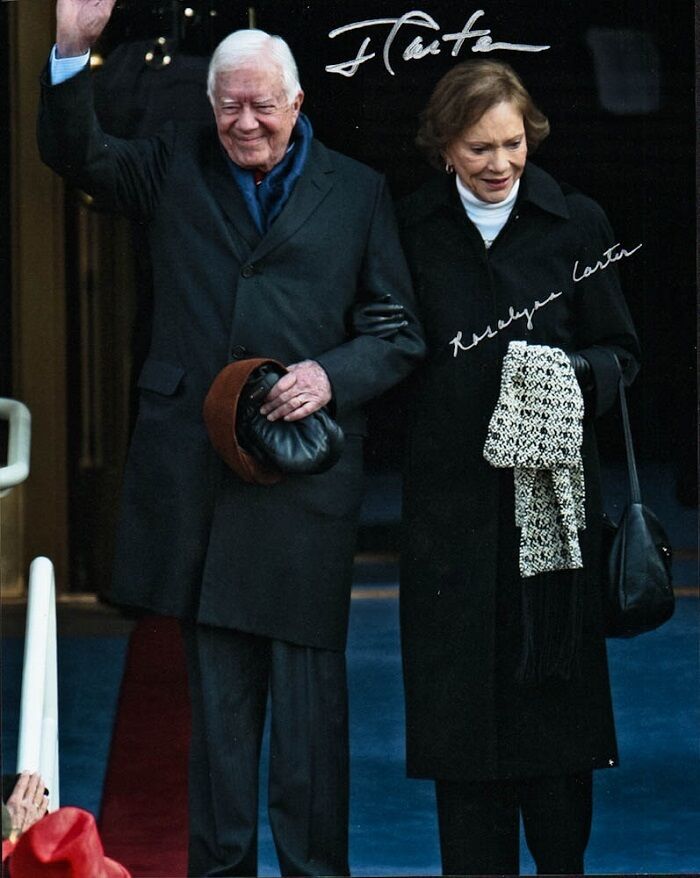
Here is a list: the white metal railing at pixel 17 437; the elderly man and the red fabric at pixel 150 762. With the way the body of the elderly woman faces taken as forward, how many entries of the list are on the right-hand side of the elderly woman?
3

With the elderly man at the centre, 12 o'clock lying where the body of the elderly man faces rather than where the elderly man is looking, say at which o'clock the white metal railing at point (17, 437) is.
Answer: The white metal railing is roughly at 3 o'clock from the elderly man.

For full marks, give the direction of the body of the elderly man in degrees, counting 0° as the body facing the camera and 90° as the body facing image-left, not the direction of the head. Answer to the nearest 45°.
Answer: approximately 0°

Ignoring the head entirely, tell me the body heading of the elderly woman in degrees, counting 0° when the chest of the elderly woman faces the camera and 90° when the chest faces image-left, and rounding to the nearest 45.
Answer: approximately 0°

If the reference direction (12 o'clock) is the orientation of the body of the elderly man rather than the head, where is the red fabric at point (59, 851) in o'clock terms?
The red fabric is roughly at 1 o'clock from the elderly man.

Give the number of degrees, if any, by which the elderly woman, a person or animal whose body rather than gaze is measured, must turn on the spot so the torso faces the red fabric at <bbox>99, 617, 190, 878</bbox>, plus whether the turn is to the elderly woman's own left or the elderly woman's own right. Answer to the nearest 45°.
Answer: approximately 90° to the elderly woman's own right

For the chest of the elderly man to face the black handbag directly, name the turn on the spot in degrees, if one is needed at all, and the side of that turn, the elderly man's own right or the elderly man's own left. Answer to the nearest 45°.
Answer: approximately 90° to the elderly man's own left

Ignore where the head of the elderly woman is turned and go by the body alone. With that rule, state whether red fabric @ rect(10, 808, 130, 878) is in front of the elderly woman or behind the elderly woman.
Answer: in front

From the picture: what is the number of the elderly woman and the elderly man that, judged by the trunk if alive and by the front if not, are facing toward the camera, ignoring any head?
2
